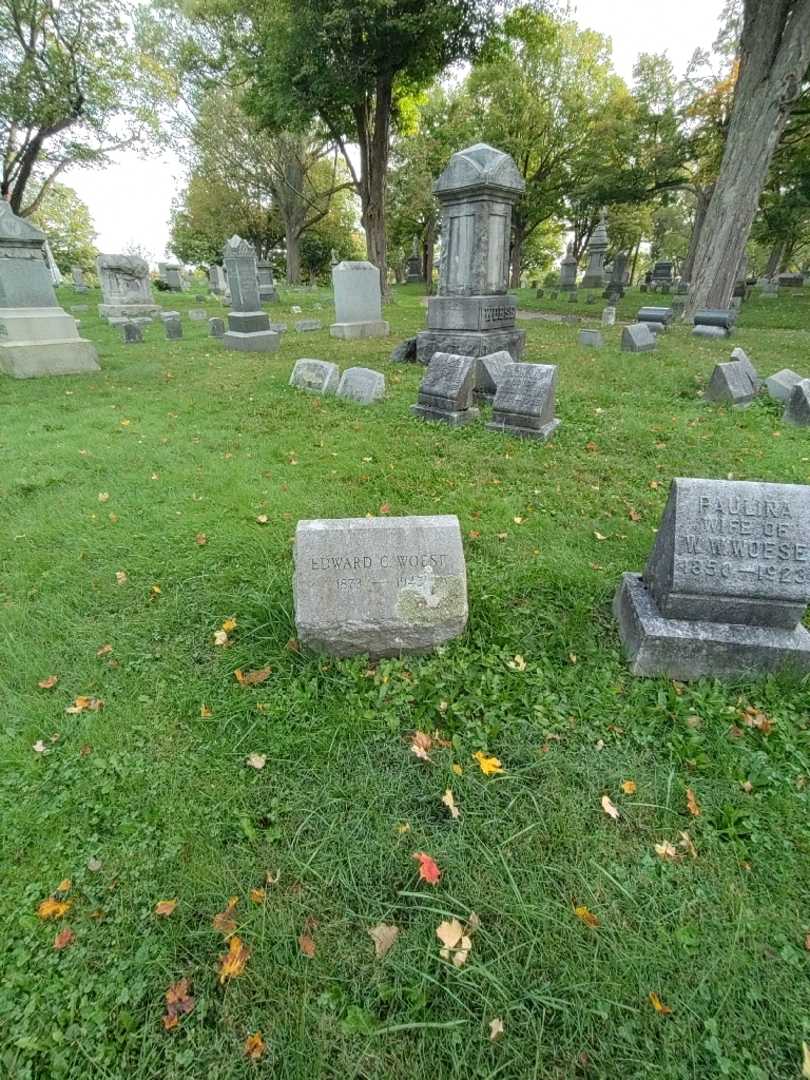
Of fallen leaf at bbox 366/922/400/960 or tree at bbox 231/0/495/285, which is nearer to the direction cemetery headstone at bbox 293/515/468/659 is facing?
the fallen leaf

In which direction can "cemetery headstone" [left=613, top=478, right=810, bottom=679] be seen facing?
toward the camera

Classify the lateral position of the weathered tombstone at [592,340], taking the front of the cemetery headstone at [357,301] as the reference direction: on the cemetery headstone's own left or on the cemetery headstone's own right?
on the cemetery headstone's own left

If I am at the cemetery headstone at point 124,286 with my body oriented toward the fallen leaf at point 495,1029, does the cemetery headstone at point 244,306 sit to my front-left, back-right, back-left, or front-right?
front-left

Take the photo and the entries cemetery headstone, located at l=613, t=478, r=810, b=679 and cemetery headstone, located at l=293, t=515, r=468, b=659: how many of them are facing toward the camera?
2

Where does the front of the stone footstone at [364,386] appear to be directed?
toward the camera

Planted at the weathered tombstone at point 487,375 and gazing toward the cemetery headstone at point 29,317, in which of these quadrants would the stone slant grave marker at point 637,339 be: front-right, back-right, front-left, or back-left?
back-right

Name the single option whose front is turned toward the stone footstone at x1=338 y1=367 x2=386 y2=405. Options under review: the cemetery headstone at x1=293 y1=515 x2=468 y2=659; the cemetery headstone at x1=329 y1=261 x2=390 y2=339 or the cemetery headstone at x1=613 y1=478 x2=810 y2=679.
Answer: the cemetery headstone at x1=329 y1=261 x2=390 y2=339

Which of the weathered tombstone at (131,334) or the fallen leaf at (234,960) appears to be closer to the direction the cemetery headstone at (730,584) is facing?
the fallen leaf

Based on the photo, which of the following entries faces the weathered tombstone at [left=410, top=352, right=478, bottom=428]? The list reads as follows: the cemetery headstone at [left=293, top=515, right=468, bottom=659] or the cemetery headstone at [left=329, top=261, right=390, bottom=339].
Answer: the cemetery headstone at [left=329, top=261, right=390, bottom=339]

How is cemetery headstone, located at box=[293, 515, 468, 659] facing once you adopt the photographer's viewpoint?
facing the viewer

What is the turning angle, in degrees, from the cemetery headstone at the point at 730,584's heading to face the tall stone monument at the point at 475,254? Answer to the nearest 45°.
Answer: approximately 135° to its right

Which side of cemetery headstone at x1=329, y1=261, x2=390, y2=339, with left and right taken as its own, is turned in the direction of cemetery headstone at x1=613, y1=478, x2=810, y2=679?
front

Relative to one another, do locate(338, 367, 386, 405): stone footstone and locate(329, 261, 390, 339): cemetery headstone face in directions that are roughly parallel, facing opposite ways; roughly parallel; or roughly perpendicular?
roughly parallel

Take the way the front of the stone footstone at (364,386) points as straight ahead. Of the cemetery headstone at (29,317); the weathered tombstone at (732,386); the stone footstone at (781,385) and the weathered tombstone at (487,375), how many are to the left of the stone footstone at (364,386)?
3

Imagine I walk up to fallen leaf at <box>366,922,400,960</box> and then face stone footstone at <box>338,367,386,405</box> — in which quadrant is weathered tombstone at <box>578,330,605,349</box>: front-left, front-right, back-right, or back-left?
front-right

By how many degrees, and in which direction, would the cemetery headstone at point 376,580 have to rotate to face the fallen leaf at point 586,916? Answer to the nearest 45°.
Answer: approximately 45° to its left
